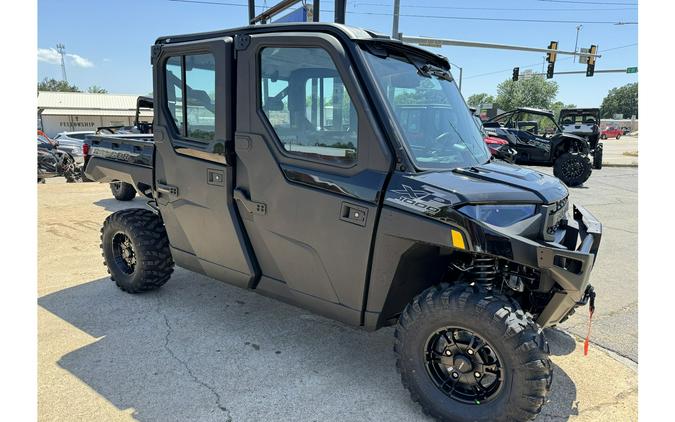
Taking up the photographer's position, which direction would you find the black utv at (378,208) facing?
facing the viewer and to the right of the viewer

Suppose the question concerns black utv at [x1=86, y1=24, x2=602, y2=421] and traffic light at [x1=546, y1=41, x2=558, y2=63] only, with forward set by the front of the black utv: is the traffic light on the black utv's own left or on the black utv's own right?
on the black utv's own left
